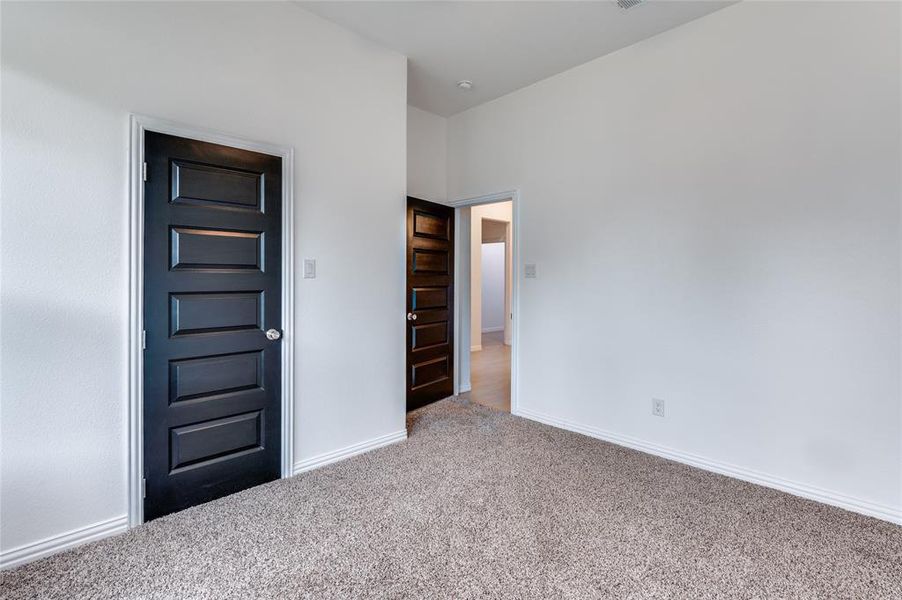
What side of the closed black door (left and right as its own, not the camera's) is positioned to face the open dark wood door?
left

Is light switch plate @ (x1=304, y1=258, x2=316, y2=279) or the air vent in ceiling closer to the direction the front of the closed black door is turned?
the air vent in ceiling

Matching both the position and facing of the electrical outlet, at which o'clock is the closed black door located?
The closed black door is roughly at 12 o'clock from the electrical outlet.

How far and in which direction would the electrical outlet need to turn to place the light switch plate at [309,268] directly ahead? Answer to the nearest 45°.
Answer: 0° — it already faces it

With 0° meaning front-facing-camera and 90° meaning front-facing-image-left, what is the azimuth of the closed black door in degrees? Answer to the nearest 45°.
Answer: approximately 315°

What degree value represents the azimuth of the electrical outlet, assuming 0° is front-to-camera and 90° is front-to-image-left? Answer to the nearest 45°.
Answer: approximately 45°

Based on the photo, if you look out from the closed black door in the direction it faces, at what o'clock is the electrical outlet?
The electrical outlet is roughly at 11 o'clock from the closed black door.
